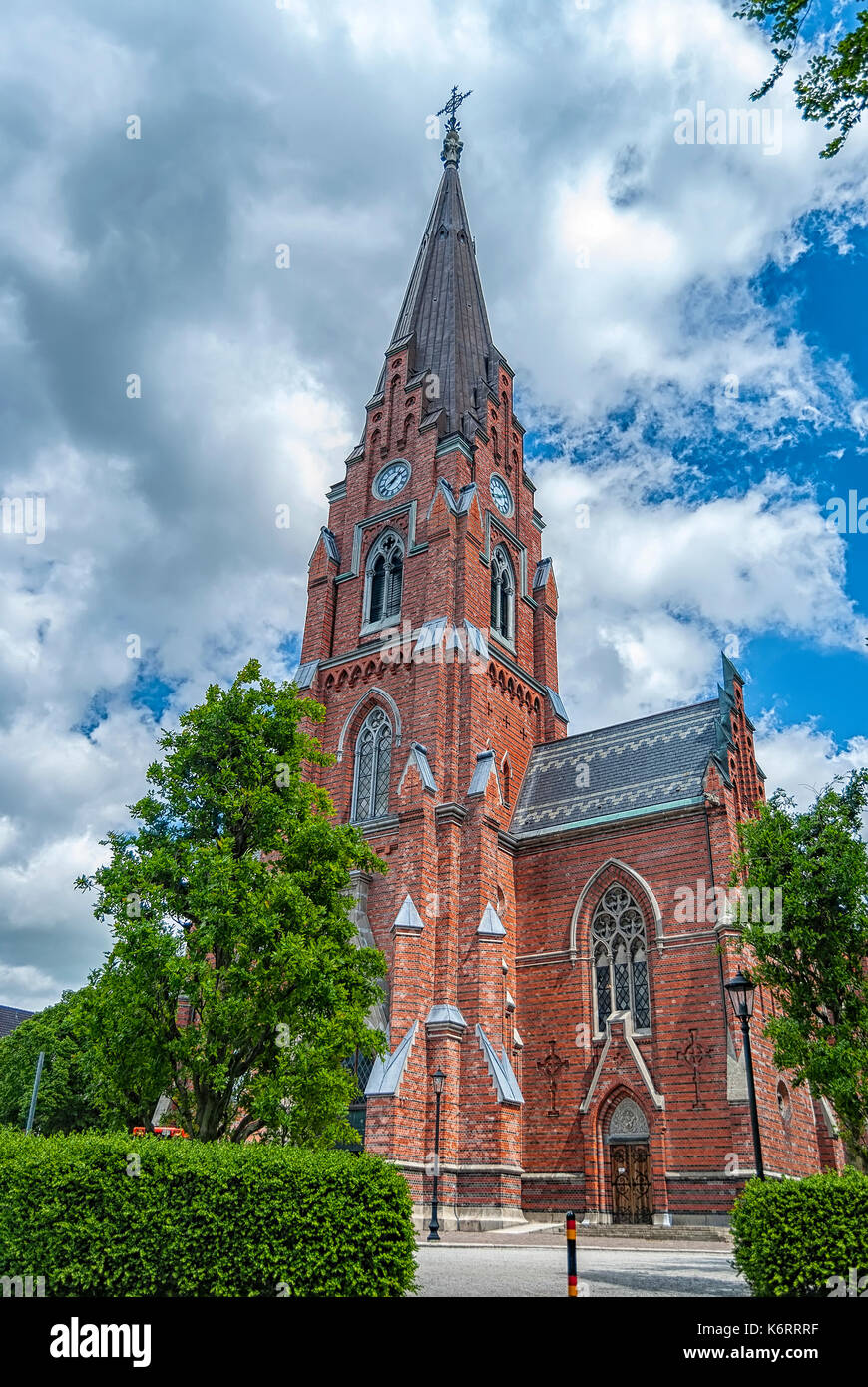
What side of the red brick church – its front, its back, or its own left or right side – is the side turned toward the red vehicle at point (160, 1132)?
front

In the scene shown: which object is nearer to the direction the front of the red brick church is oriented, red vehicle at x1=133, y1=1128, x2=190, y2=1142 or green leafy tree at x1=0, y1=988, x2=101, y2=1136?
the red vehicle

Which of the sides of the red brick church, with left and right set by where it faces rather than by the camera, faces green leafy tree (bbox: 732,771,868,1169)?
left

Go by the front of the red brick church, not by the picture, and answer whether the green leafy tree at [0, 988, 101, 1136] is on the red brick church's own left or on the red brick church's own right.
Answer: on the red brick church's own right

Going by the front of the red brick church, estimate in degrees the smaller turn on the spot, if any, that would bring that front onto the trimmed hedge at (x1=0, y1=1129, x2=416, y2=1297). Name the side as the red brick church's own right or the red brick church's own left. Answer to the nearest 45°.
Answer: approximately 45° to the red brick church's own left

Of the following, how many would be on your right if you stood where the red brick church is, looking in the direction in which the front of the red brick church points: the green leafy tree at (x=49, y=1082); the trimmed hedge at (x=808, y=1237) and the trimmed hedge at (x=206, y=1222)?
1

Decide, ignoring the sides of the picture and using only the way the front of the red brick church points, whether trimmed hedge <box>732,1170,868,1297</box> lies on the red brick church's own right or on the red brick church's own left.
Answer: on the red brick church's own left

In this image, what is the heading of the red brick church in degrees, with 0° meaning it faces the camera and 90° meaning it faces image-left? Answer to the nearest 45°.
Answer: approximately 45°
